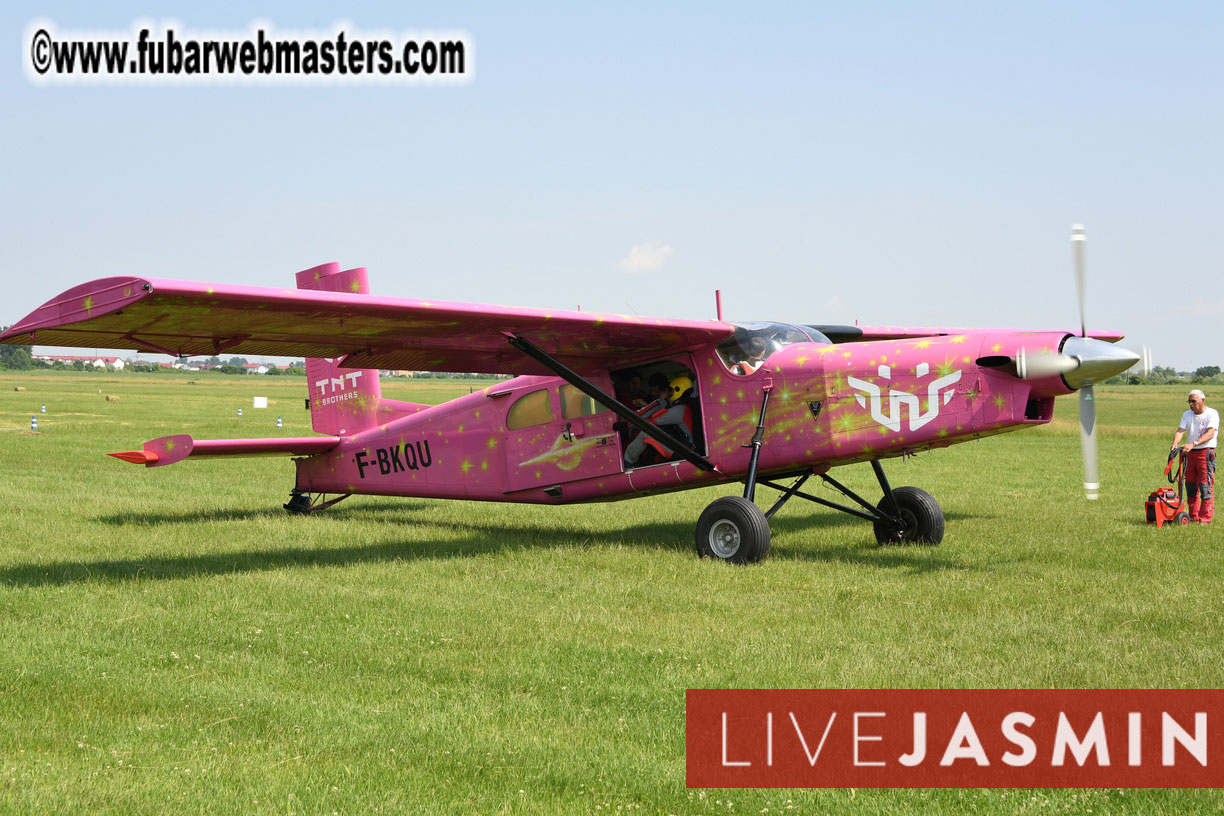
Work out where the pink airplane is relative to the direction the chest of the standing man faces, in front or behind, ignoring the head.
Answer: in front

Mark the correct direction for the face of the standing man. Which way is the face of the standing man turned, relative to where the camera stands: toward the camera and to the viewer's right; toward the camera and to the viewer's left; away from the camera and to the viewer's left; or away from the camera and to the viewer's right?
toward the camera and to the viewer's left

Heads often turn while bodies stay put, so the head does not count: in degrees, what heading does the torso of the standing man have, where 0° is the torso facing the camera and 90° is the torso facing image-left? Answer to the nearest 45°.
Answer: approximately 45°
